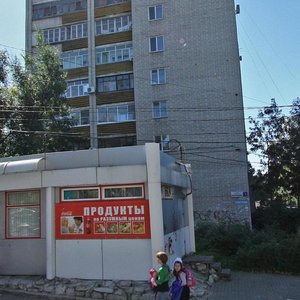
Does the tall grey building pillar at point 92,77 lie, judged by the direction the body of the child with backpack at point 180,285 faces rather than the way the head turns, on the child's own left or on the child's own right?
on the child's own right

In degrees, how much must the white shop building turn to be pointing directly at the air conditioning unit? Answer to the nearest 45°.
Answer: approximately 180°

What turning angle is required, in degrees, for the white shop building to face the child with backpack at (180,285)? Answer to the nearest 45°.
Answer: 0° — it already faces them

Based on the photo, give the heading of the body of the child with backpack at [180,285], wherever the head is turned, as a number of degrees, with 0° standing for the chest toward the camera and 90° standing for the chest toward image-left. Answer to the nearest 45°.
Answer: approximately 45°

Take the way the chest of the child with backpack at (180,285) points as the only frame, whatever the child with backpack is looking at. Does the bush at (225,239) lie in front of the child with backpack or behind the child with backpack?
behind

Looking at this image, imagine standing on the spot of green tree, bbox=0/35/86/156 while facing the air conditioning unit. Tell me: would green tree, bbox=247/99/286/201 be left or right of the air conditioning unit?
right

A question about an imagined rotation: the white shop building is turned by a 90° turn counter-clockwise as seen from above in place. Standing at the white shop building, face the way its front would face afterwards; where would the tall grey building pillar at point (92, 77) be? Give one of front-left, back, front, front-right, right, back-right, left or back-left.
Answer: left

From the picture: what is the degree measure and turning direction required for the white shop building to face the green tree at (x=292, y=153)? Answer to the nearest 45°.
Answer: approximately 135° to its left

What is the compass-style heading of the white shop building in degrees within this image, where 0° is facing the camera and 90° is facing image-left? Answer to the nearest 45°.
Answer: approximately 0°

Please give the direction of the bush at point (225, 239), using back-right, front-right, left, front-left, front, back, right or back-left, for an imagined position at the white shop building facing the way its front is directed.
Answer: back-left

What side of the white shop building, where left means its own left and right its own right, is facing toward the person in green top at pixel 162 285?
front
